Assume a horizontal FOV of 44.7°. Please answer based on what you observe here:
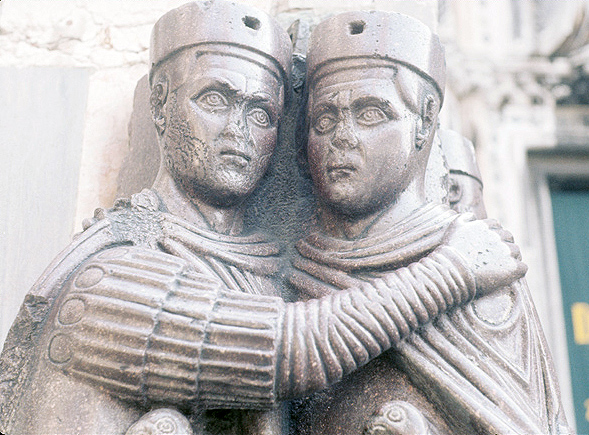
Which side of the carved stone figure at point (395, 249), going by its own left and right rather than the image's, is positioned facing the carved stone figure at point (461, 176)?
back

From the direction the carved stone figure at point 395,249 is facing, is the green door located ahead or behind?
behind

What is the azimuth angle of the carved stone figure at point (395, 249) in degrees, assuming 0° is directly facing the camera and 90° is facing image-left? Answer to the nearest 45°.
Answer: approximately 45°
